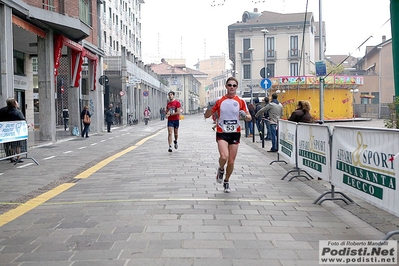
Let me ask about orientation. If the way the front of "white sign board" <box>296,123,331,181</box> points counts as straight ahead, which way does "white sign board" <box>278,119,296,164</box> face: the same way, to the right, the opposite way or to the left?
the same way

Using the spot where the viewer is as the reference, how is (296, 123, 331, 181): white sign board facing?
facing the viewer and to the left of the viewer

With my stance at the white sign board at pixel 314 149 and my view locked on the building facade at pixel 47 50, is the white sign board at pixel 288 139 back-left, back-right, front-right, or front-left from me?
front-right

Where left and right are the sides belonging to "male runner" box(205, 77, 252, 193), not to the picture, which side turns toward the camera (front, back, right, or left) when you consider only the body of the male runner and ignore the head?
front

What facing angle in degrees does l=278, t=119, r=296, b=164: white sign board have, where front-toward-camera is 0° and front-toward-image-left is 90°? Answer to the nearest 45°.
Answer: approximately 45°

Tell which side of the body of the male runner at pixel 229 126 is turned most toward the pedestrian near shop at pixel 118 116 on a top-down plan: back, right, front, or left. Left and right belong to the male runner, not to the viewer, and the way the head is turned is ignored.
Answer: back
